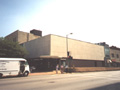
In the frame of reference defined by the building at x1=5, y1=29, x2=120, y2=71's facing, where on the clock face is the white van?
The white van is roughly at 2 o'clock from the building.

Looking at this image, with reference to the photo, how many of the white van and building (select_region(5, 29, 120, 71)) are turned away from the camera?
0
